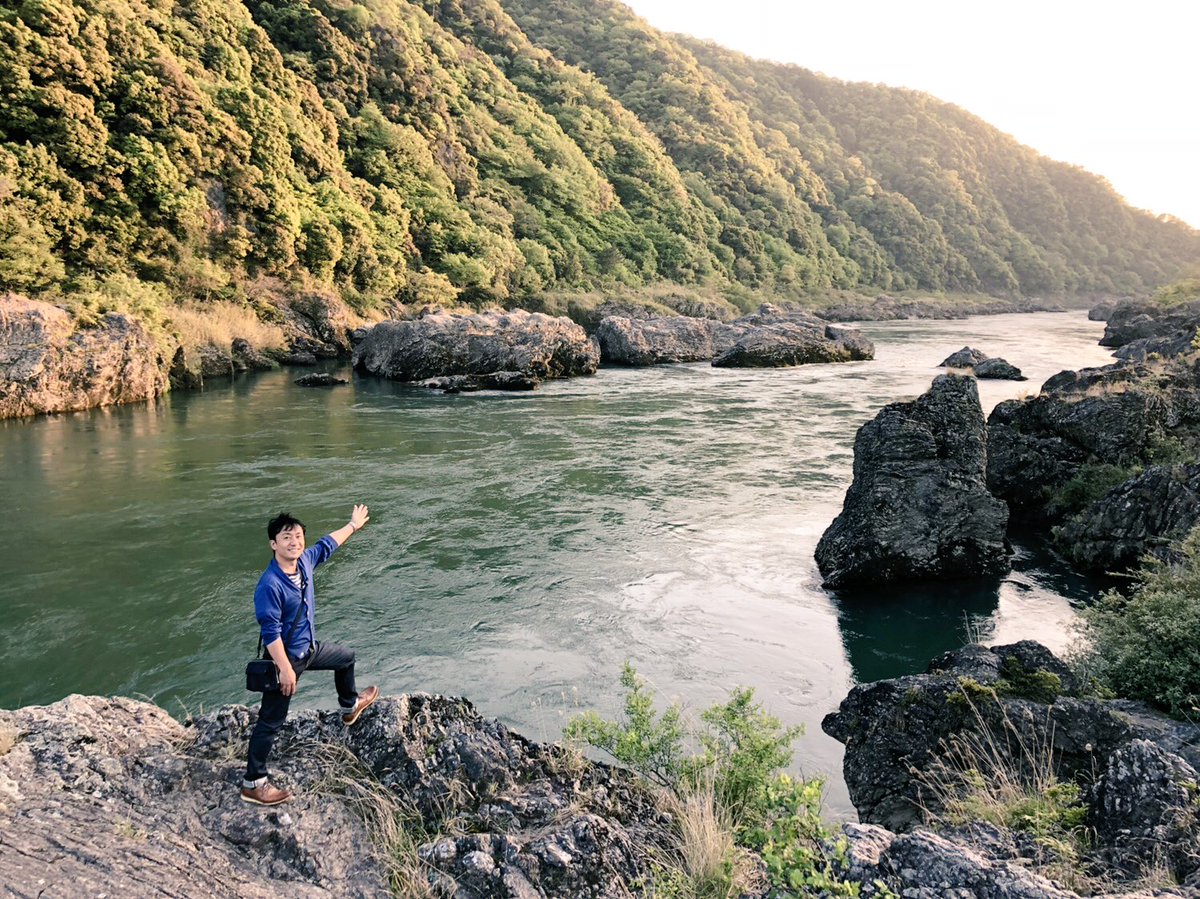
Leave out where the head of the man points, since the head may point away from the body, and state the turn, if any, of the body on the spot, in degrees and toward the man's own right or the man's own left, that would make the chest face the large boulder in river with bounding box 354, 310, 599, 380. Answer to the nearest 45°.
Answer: approximately 135° to the man's own left

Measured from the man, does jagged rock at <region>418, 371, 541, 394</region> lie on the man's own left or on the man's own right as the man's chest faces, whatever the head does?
on the man's own left

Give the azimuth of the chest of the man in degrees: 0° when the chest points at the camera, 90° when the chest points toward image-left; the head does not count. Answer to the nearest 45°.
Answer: approximately 315°

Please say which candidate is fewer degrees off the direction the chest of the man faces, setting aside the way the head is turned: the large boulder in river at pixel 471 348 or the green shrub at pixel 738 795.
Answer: the green shrub

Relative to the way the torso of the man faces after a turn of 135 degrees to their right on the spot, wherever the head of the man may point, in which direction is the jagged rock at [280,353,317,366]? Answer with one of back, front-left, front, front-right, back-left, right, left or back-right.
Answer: right

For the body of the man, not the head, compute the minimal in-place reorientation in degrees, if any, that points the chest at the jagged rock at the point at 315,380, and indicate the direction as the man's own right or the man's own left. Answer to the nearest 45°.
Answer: approximately 135° to the man's own left

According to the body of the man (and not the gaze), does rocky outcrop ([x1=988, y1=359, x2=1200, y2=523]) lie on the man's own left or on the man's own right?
on the man's own left

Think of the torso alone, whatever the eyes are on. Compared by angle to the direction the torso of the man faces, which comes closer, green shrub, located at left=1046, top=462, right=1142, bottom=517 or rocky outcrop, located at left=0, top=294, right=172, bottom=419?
the green shrub

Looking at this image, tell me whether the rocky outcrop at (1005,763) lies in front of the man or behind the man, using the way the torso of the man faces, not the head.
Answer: in front

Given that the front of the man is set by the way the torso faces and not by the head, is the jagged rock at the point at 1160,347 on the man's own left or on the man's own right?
on the man's own left
